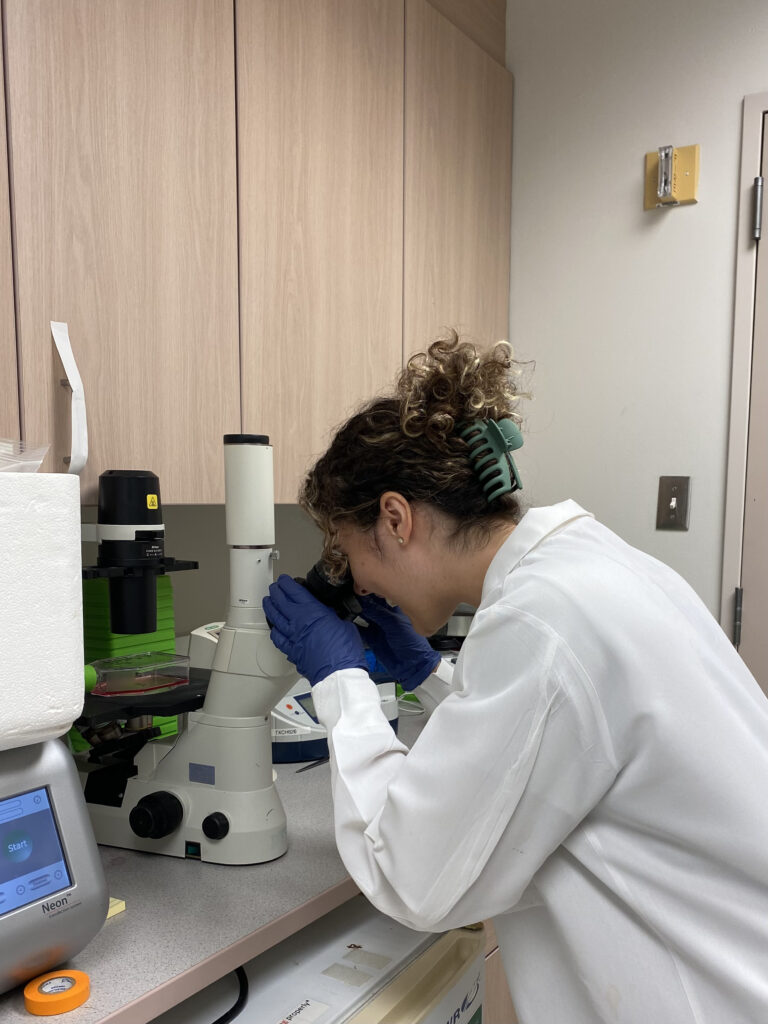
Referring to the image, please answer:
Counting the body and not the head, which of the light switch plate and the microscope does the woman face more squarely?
the microscope

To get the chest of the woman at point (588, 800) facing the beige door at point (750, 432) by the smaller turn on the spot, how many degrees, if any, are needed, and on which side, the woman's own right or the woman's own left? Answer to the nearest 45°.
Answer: approximately 90° to the woman's own right

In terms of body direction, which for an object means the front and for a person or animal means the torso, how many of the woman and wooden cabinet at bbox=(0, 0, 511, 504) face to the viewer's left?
1

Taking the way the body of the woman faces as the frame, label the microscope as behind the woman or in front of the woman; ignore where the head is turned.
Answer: in front

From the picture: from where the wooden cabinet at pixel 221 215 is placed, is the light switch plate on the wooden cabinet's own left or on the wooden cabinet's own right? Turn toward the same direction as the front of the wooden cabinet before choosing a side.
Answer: on the wooden cabinet's own left

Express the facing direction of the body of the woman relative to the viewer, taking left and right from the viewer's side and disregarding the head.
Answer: facing to the left of the viewer

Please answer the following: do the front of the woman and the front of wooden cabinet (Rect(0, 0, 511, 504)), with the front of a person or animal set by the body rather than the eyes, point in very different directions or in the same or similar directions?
very different directions

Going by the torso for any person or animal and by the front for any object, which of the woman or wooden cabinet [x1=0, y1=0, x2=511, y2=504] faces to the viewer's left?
the woman

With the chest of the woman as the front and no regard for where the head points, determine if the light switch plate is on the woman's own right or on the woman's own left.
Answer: on the woman's own right

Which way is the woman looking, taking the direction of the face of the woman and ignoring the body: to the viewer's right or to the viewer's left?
to the viewer's left
